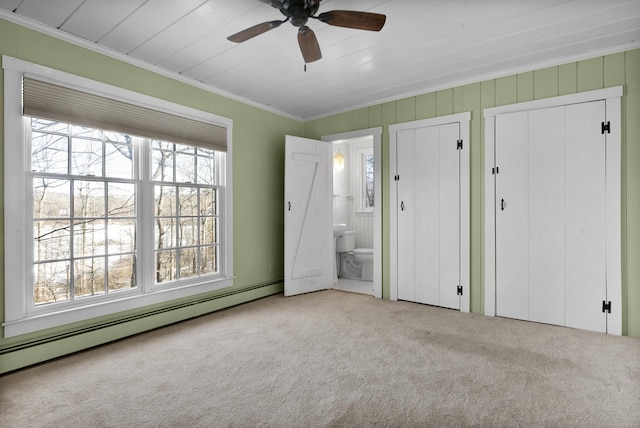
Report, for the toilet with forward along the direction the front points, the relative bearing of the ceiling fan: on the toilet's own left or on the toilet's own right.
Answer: on the toilet's own right

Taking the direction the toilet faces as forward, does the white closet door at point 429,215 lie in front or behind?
in front

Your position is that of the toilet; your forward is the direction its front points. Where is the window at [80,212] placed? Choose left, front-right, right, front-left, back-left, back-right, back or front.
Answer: right

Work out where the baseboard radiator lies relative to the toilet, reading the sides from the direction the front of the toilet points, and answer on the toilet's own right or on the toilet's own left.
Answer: on the toilet's own right

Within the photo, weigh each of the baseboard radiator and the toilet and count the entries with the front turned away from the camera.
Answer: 0

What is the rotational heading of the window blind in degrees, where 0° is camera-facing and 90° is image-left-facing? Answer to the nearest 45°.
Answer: approximately 315°

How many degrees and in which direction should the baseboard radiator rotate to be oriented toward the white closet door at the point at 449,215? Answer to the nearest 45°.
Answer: approximately 45° to its left

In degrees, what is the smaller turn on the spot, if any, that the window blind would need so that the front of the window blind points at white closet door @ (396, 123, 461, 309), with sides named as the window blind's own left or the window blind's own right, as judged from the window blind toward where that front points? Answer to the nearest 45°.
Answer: approximately 45° to the window blind's own left
